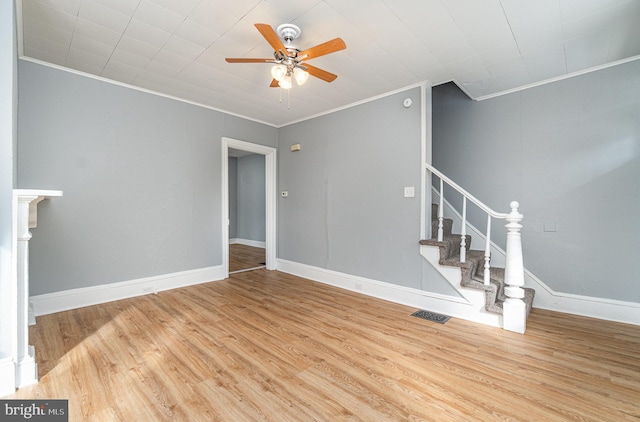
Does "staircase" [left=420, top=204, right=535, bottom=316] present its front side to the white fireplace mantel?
no

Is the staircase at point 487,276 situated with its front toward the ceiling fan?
no

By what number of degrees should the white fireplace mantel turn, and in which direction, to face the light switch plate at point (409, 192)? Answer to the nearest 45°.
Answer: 0° — it already faces it

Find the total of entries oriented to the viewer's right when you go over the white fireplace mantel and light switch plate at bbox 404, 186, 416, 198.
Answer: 1

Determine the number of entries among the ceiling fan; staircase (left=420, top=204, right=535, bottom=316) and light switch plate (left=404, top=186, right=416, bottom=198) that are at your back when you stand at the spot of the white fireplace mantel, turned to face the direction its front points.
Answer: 0

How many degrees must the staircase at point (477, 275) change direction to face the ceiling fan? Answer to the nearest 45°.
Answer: approximately 90° to its right

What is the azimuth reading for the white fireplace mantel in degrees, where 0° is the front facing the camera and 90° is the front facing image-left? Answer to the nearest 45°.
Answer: approximately 270°

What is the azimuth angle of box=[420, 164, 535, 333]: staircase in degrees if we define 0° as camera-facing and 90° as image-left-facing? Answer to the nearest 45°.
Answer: approximately 315°

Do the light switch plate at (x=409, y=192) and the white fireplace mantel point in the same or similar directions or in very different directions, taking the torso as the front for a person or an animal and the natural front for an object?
very different directions

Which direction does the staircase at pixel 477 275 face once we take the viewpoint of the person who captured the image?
facing the viewer and to the right of the viewer

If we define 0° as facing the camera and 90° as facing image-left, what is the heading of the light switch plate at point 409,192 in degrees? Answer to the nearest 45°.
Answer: approximately 45°

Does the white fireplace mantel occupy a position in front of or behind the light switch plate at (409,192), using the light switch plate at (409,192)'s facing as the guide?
in front

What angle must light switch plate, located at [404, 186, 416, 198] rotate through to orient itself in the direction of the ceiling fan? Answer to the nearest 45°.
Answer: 0° — it already faces it

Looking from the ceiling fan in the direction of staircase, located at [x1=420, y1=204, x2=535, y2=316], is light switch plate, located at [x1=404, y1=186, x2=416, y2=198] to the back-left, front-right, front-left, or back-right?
front-left

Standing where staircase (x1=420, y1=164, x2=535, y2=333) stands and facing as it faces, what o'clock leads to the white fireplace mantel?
The white fireplace mantel is roughly at 3 o'clock from the staircase.
